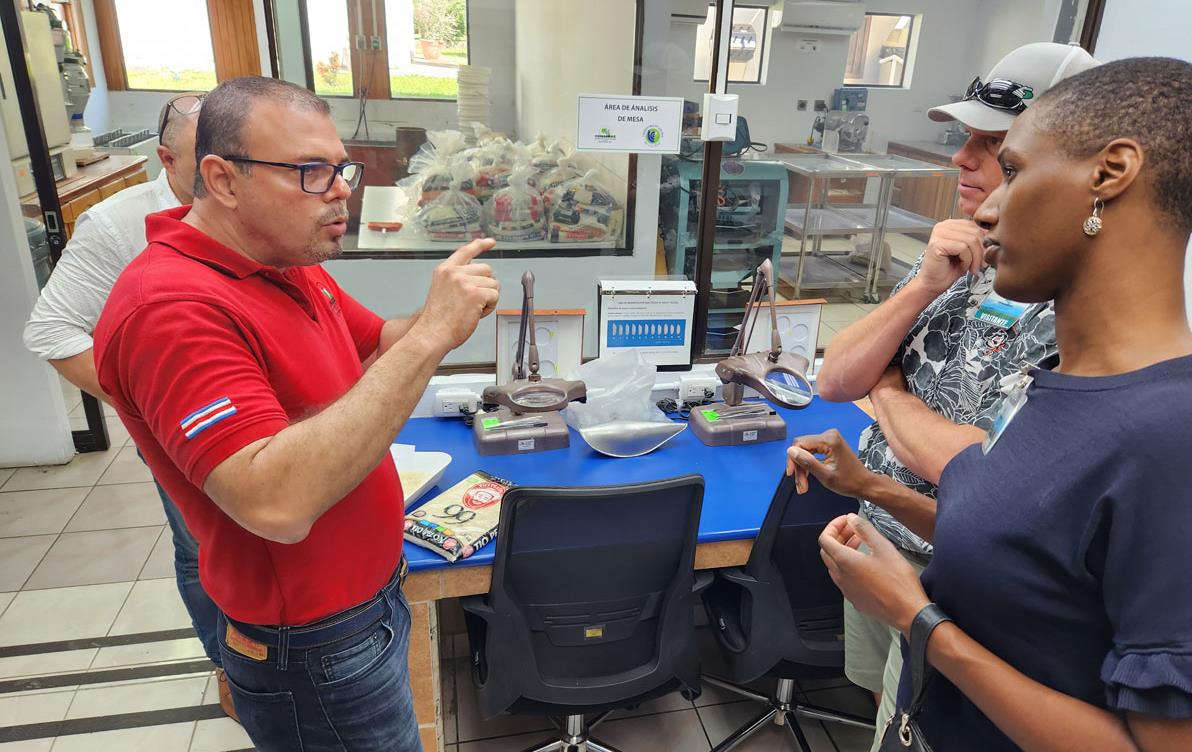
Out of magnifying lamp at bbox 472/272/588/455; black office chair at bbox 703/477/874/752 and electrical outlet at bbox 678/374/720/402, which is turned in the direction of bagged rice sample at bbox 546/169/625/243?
the black office chair

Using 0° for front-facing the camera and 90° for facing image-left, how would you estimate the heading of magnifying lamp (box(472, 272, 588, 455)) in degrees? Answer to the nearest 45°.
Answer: approximately 0°

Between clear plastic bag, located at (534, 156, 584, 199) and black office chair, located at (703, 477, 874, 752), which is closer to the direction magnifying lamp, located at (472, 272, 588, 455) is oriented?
the black office chair

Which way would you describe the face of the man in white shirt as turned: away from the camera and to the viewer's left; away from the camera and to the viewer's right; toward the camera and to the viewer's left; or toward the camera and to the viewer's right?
away from the camera and to the viewer's right

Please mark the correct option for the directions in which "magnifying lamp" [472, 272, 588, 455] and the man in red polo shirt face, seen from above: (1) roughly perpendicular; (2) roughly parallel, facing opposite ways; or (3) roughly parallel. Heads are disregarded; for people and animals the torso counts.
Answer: roughly perpendicular

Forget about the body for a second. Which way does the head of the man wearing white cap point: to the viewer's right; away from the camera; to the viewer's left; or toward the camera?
to the viewer's left

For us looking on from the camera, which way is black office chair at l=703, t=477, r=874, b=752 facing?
facing away from the viewer and to the left of the viewer

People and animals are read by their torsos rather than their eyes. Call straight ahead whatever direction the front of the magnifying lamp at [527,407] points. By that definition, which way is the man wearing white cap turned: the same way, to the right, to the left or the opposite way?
to the right

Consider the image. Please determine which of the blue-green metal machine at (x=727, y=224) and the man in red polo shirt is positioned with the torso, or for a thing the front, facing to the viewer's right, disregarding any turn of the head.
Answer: the man in red polo shirt

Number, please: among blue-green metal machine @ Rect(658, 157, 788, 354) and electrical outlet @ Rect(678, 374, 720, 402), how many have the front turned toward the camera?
2
